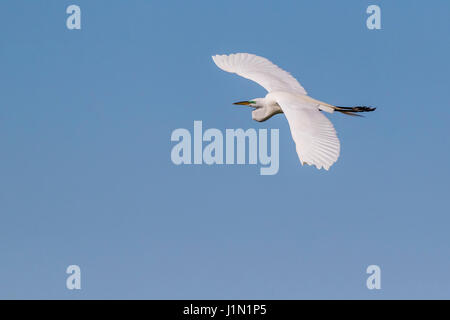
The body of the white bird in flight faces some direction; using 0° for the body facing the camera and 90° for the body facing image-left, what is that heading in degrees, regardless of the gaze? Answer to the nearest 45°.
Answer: approximately 90°
